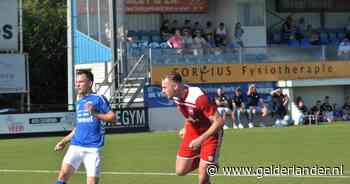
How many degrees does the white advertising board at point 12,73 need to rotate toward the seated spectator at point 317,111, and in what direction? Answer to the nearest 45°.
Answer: approximately 90° to its left

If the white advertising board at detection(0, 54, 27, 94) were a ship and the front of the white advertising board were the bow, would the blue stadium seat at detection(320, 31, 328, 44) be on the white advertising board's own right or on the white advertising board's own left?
on the white advertising board's own left

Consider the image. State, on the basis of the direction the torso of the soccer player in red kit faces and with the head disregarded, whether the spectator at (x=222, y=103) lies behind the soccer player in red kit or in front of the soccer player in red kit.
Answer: behind

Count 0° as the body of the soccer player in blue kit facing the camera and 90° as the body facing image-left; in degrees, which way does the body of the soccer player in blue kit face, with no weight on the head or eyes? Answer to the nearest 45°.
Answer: approximately 45°

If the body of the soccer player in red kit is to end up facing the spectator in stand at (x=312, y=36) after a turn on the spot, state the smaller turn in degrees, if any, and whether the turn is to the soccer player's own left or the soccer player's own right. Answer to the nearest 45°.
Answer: approximately 135° to the soccer player's own right
